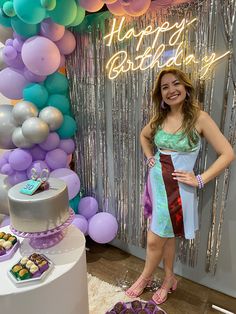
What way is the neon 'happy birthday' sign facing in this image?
toward the camera

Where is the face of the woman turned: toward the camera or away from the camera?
toward the camera

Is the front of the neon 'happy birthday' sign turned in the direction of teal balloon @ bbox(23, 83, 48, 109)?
no

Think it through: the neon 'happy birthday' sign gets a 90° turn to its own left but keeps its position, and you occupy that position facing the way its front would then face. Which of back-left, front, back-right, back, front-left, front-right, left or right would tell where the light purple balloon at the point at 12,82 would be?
back

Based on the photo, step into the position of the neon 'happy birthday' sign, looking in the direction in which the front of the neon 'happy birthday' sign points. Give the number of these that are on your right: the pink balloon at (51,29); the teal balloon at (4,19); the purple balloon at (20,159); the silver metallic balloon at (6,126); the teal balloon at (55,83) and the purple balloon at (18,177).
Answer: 6

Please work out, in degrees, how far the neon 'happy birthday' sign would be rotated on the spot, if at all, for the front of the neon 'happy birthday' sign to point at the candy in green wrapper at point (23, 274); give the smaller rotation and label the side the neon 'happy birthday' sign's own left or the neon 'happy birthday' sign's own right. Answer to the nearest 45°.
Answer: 0° — it already faces it

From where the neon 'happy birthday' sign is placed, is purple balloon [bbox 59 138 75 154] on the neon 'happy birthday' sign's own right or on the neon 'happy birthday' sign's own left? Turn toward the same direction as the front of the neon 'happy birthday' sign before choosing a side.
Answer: on the neon 'happy birthday' sign's own right

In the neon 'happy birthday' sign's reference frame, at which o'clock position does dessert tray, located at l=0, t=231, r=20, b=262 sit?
The dessert tray is roughly at 1 o'clock from the neon 'happy birthday' sign.

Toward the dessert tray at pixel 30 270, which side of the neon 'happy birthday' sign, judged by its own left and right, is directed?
front

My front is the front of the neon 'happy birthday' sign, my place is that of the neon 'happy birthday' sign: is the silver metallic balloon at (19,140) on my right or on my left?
on my right

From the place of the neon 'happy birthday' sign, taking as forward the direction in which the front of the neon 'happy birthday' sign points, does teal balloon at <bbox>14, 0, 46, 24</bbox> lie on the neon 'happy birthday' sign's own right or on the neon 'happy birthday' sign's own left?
on the neon 'happy birthday' sign's own right

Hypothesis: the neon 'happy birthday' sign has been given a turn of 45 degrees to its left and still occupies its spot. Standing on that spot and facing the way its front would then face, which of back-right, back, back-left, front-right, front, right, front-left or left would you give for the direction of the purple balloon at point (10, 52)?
back-right

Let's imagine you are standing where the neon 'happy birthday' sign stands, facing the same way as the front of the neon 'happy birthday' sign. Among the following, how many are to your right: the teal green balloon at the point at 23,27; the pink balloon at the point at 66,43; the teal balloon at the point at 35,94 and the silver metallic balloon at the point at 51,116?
4

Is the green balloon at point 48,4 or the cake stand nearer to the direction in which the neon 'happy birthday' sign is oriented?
the cake stand

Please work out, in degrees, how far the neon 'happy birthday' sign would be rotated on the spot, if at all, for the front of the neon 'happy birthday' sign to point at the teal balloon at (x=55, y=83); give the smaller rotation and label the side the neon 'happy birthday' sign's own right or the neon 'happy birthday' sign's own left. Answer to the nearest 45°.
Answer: approximately 90° to the neon 'happy birthday' sign's own right

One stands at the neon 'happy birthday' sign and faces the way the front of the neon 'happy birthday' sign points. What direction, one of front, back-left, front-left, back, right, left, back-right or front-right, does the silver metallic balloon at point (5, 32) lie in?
right
